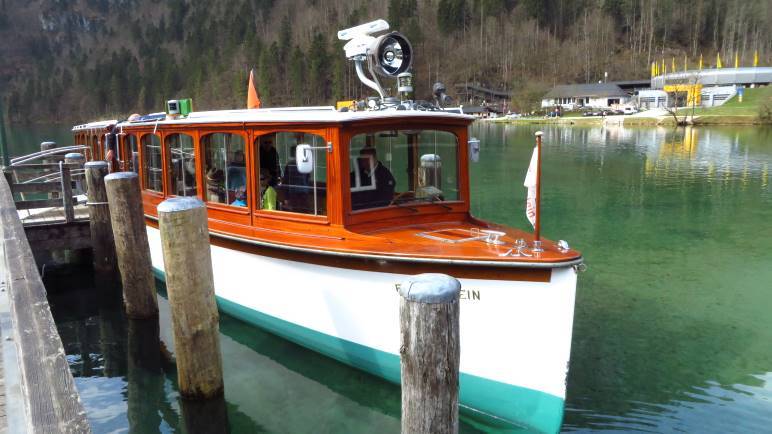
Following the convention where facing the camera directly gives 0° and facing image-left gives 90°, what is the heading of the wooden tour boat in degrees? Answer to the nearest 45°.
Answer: approximately 315°

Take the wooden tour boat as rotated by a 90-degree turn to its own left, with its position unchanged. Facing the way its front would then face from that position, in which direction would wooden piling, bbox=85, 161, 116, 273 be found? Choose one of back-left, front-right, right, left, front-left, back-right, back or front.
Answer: left

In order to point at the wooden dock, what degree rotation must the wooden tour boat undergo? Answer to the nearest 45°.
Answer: approximately 90° to its right

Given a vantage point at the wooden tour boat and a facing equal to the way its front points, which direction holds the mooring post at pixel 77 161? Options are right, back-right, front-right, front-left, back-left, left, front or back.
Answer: back

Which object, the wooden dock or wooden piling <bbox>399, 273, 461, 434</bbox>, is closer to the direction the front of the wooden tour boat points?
the wooden piling

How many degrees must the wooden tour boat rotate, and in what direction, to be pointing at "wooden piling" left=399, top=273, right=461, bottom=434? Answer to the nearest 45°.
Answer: approximately 45° to its right

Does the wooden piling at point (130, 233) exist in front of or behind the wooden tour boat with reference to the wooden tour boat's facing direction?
behind
